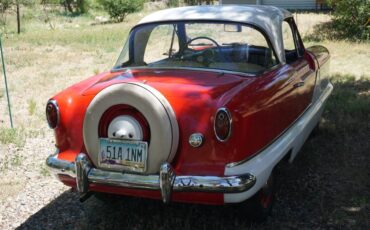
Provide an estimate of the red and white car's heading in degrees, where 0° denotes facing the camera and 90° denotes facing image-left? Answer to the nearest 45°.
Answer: approximately 225°

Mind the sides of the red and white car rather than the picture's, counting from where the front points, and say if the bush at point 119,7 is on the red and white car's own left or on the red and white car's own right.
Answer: on the red and white car's own left

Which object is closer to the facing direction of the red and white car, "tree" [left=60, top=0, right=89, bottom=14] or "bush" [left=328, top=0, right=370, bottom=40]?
the bush

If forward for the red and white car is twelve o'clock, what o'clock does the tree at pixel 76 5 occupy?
The tree is roughly at 10 o'clock from the red and white car.
